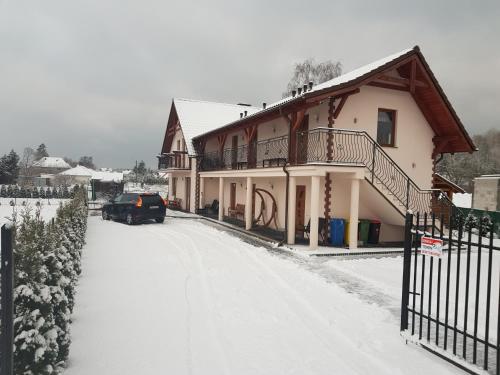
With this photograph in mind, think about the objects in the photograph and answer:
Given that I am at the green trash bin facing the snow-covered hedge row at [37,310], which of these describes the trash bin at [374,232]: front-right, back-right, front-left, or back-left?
back-left

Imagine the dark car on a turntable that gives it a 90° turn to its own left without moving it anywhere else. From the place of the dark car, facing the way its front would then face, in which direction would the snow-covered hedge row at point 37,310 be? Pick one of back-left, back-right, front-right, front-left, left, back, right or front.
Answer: front-left

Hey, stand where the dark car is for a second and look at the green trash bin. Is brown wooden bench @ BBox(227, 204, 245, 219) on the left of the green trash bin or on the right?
left

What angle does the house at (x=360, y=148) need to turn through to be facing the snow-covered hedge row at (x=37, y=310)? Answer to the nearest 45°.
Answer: approximately 45° to its left

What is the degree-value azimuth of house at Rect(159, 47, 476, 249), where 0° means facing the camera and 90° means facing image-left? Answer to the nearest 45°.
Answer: approximately 45°

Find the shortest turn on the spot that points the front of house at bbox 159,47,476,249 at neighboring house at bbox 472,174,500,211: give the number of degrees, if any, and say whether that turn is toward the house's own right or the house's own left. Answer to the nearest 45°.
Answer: approximately 180°

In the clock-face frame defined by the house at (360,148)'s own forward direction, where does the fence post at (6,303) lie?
The fence post is roughly at 11 o'clock from the house.

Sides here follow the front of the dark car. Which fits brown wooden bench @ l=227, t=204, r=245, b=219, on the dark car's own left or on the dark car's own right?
on the dark car's own right

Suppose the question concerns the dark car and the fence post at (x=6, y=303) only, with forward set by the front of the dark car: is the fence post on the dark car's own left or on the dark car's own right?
on the dark car's own left

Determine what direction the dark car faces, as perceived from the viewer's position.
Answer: facing away from the viewer and to the left of the viewer
